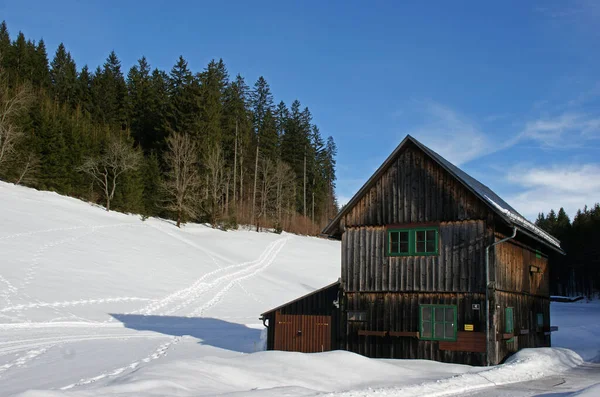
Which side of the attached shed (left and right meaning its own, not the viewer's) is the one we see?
front

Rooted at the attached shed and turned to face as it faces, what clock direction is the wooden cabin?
The wooden cabin is roughly at 10 o'clock from the attached shed.
